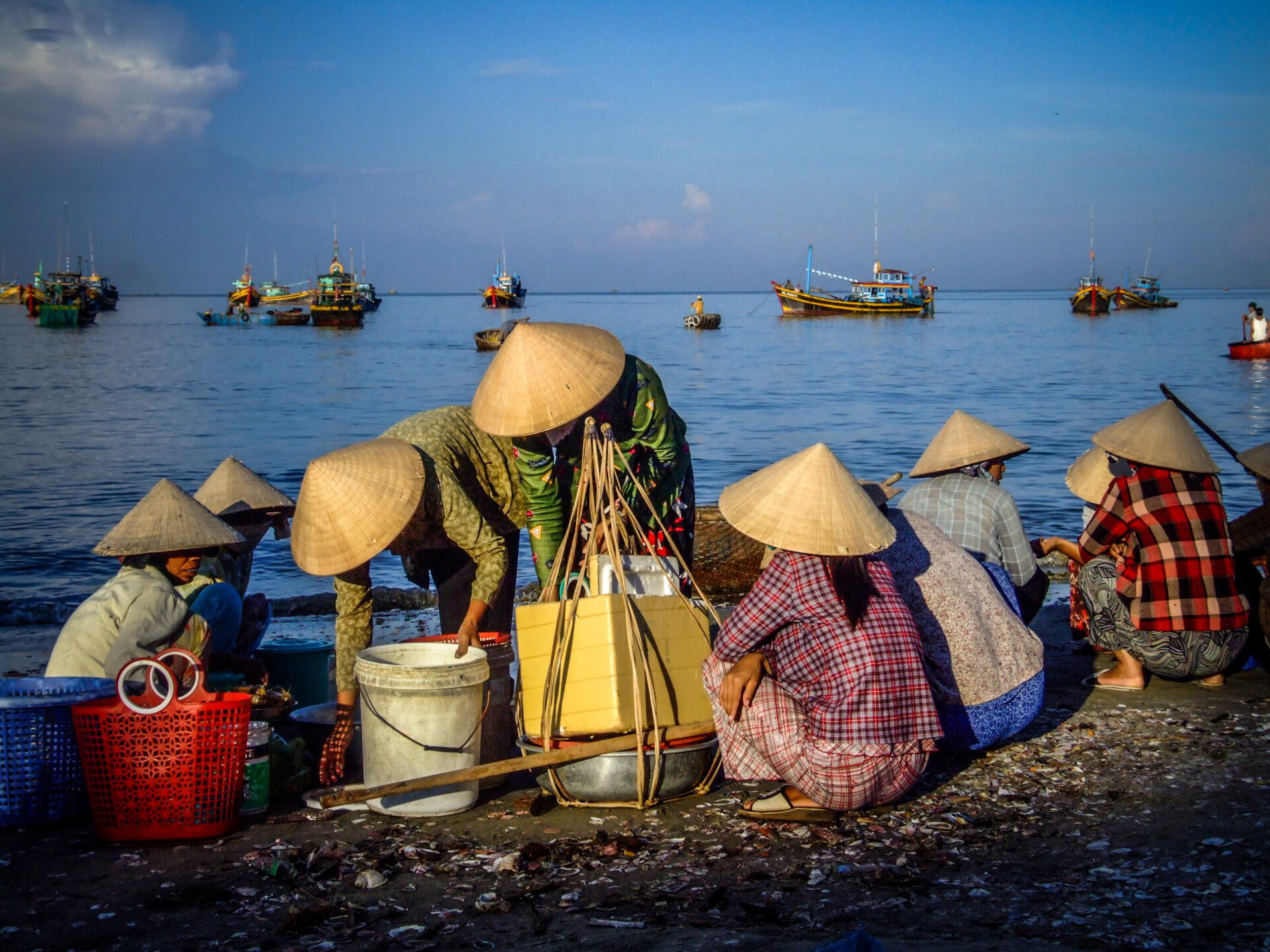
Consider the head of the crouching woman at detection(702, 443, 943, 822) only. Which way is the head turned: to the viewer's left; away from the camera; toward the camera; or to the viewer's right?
away from the camera

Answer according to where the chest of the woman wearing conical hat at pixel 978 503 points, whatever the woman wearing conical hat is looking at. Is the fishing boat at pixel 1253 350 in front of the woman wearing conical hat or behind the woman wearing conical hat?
in front

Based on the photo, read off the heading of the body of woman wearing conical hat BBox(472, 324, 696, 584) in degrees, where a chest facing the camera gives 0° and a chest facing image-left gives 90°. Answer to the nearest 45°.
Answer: approximately 45°

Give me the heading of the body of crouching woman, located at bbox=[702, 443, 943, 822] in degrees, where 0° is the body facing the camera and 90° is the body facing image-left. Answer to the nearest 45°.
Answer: approximately 135°

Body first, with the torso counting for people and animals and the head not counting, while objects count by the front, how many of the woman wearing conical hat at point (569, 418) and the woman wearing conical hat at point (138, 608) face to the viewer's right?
1

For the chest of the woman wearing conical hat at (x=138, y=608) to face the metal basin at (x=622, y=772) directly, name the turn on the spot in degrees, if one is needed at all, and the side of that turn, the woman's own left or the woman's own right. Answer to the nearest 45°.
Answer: approximately 45° to the woman's own right

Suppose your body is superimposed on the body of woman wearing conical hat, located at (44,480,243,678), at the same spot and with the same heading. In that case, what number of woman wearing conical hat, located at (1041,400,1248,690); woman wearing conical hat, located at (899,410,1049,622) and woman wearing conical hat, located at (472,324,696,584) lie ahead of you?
3

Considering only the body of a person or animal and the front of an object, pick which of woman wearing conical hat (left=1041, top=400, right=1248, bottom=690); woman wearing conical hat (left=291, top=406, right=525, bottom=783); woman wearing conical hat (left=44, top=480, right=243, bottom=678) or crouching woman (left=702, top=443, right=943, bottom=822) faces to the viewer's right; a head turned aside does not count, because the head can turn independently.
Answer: woman wearing conical hat (left=44, top=480, right=243, bottom=678)

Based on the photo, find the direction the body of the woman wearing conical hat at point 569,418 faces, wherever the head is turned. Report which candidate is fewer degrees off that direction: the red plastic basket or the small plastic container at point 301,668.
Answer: the red plastic basket

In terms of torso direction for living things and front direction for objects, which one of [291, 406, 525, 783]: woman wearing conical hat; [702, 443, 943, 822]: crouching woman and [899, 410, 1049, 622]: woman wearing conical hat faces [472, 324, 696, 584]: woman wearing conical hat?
the crouching woman

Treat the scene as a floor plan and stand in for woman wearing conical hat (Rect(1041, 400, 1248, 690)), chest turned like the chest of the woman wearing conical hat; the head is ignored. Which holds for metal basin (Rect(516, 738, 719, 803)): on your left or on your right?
on your left

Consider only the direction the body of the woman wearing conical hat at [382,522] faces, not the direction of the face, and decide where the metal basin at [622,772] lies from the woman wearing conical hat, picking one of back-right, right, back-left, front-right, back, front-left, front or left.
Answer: left

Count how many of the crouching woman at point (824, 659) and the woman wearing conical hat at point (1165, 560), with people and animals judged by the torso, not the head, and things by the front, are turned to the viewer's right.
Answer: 0

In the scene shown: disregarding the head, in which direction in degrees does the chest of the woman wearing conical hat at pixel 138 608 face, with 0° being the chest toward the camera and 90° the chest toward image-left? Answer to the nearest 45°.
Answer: approximately 270°

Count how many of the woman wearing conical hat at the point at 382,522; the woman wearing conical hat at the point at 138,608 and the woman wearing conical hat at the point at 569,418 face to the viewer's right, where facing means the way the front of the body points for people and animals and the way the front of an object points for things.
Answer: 1
